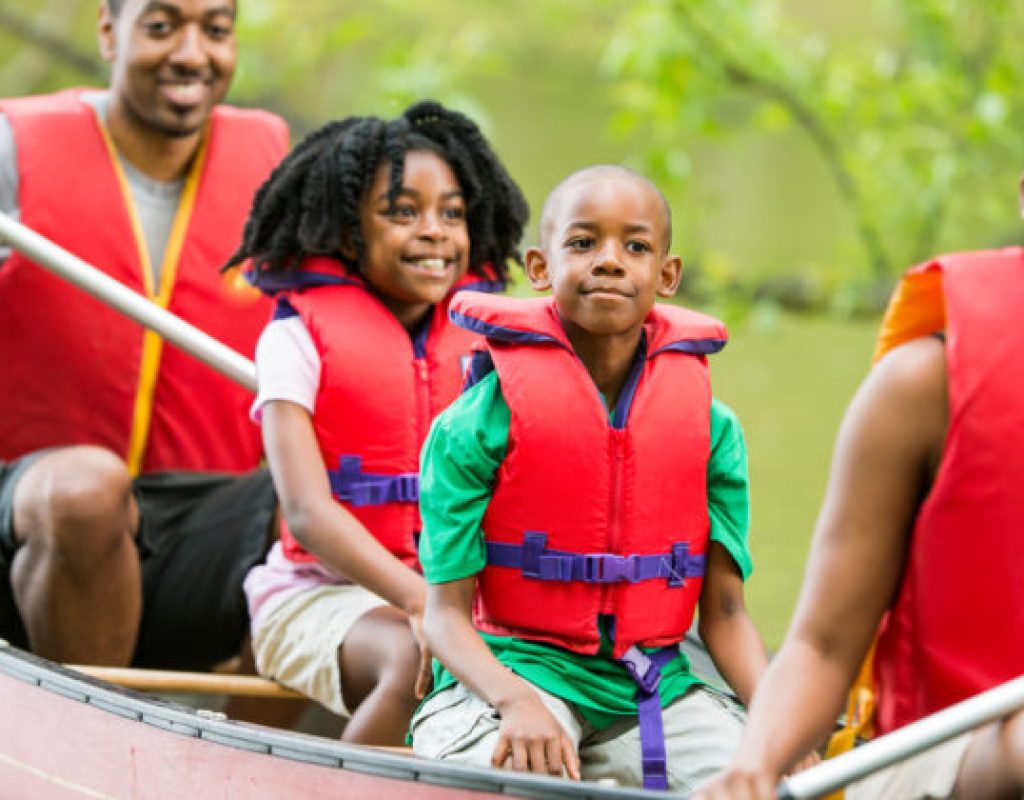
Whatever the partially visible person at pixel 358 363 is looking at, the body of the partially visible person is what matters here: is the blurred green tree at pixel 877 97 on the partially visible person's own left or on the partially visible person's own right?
on the partially visible person's own left

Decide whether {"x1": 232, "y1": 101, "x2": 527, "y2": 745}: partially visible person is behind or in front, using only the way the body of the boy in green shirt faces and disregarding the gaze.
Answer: behind

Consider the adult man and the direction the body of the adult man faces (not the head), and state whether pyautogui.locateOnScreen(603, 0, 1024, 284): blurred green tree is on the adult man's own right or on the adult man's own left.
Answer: on the adult man's own left

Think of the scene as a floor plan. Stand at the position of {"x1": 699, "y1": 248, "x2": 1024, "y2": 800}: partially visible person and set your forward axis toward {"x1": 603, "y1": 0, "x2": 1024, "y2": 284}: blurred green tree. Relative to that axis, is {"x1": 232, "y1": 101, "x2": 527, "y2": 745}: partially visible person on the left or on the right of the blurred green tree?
left

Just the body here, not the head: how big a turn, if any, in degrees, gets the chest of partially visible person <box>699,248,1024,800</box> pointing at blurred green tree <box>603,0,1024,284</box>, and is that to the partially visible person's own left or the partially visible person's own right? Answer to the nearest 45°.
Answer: approximately 135° to the partially visible person's own left

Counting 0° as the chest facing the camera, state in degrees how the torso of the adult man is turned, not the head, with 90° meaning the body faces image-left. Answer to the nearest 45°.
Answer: approximately 0°

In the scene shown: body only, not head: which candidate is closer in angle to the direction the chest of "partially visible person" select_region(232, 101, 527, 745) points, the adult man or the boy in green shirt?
the boy in green shirt

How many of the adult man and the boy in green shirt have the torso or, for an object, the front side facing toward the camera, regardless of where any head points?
2

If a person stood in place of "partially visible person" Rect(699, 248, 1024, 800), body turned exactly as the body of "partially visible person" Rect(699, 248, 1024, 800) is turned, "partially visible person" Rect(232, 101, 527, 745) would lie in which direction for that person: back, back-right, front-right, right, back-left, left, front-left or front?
back

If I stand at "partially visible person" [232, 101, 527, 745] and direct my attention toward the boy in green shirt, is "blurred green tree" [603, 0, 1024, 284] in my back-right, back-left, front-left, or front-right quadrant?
back-left

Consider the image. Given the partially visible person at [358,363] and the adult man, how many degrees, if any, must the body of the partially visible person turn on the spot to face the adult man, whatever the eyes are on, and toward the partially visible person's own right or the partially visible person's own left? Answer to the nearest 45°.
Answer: approximately 180°
